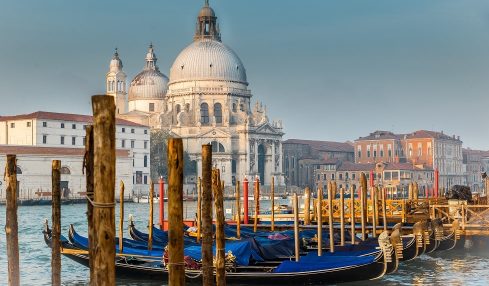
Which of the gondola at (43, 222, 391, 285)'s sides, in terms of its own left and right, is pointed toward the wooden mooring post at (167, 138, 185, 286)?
right

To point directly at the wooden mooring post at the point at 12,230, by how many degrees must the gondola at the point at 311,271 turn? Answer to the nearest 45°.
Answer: approximately 180°

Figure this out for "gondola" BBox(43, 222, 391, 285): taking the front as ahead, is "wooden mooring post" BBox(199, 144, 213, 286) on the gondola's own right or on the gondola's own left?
on the gondola's own right

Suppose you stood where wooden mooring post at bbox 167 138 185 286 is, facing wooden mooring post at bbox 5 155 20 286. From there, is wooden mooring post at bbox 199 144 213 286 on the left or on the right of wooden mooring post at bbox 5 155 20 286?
right

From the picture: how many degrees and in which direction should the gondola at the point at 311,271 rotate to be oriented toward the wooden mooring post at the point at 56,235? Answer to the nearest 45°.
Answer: approximately 135° to its right

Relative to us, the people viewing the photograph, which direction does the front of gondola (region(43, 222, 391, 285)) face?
facing to the right of the viewer
